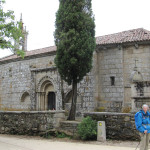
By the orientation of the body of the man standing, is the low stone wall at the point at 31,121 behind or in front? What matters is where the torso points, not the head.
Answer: behind

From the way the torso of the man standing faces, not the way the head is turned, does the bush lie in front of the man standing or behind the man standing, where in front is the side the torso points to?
behind

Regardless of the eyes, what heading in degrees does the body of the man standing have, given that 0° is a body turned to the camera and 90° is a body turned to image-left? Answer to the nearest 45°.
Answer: approximately 315°

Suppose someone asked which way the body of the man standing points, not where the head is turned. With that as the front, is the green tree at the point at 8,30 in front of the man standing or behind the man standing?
behind

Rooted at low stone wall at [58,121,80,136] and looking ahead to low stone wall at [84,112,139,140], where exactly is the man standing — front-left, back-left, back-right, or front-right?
front-right

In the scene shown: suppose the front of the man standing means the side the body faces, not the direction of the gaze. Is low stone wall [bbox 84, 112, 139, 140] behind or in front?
behind
